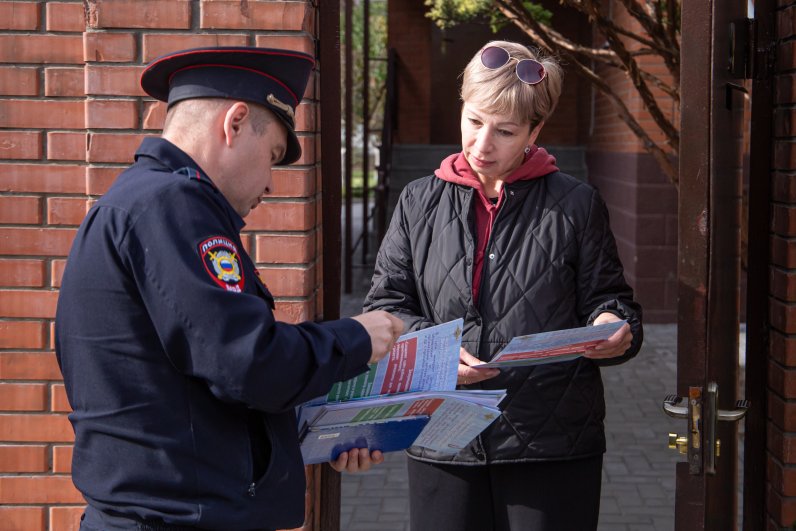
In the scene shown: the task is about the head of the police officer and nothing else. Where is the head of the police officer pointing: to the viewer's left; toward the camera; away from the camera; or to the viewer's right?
to the viewer's right

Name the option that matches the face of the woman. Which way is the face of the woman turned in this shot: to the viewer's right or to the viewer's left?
to the viewer's left

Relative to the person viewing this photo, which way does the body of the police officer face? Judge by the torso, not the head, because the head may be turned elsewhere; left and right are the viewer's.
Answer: facing to the right of the viewer

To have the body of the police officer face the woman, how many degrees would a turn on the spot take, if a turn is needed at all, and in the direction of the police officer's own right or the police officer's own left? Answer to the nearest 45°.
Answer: approximately 45° to the police officer's own left
